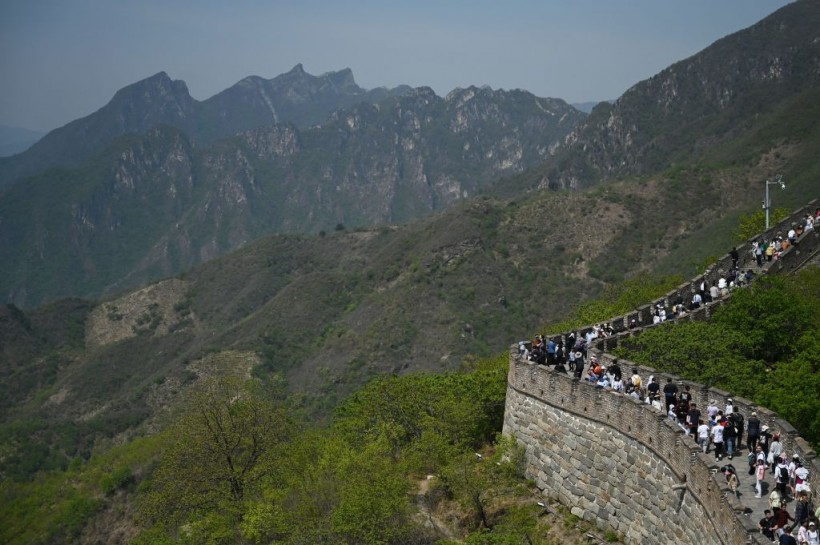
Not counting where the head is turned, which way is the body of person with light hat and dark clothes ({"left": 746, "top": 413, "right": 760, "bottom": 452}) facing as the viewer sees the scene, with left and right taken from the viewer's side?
facing away from the viewer

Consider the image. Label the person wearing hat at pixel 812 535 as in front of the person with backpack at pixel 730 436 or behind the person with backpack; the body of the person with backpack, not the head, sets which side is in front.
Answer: behind

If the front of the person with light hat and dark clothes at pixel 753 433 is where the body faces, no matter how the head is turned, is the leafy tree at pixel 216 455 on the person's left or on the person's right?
on the person's left

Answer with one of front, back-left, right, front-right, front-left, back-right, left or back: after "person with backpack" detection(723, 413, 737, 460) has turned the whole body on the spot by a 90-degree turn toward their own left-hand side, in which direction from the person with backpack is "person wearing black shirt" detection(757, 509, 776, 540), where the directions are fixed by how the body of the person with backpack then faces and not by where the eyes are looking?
left

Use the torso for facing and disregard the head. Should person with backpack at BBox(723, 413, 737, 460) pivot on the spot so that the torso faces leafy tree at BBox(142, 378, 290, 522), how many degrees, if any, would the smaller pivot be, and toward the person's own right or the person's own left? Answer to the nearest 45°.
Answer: approximately 45° to the person's own left

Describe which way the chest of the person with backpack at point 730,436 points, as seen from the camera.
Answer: away from the camera

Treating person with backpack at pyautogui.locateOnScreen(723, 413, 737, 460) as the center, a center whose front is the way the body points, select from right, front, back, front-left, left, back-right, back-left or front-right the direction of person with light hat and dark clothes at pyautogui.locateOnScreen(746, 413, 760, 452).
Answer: right

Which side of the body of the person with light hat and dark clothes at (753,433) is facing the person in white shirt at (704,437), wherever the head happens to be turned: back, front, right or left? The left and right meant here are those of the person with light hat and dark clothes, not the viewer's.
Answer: left

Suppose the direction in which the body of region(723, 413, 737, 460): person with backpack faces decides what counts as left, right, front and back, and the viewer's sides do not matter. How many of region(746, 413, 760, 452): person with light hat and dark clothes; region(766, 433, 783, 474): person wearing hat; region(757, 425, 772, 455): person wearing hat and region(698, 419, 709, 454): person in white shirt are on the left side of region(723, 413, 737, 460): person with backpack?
1

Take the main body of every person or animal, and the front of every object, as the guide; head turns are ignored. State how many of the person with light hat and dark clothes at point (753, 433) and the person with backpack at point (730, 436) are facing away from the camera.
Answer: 2

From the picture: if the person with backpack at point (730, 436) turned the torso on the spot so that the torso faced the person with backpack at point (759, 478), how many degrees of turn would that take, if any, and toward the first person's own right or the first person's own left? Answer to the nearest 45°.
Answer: approximately 180°
